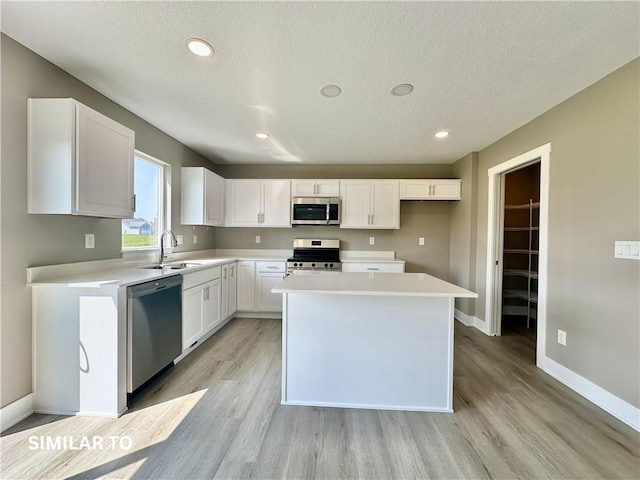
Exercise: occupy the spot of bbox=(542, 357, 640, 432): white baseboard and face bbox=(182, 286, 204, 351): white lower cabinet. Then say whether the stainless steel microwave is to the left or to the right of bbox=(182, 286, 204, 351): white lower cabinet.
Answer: right

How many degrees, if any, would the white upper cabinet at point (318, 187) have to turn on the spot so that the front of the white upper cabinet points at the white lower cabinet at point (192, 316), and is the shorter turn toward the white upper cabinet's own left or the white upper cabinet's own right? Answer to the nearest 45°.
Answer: approximately 45° to the white upper cabinet's own right

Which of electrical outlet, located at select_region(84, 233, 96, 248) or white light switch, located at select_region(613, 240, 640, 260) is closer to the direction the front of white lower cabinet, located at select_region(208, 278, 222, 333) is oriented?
the white light switch

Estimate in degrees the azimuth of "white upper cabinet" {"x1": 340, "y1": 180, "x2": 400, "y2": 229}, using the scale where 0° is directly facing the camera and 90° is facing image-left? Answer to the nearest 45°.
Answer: approximately 0°

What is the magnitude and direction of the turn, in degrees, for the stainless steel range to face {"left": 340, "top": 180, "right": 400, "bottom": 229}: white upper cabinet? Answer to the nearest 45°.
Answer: approximately 90° to its left

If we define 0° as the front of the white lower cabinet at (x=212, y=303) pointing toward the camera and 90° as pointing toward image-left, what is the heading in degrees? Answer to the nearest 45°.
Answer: approximately 315°

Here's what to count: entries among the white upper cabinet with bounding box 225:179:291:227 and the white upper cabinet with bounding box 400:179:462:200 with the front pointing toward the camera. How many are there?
2
